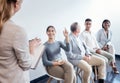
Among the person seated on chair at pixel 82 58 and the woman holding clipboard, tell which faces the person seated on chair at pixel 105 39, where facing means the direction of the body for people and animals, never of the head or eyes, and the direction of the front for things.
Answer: the woman holding clipboard

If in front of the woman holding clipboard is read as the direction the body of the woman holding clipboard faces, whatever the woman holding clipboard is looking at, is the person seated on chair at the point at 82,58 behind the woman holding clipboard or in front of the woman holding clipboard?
in front

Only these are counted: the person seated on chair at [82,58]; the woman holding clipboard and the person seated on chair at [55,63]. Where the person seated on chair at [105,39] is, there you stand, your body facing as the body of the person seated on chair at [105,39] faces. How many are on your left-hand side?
0

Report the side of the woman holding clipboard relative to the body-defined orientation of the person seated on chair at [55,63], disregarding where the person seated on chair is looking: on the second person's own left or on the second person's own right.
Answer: on the second person's own right

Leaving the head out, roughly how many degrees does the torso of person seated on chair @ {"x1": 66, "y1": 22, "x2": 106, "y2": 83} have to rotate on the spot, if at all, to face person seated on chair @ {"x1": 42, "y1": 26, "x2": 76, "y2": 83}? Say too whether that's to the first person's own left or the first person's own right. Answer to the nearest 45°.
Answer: approximately 90° to the first person's own right

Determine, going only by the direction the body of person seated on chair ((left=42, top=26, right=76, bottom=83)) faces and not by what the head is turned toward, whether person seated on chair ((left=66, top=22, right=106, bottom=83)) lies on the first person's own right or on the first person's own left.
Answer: on the first person's own left

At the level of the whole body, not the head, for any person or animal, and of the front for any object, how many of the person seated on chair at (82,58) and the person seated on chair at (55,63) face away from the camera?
0

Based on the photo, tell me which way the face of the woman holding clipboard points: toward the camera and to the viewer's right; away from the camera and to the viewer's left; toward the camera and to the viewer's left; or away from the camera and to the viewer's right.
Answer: away from the camera and to the viewer's right

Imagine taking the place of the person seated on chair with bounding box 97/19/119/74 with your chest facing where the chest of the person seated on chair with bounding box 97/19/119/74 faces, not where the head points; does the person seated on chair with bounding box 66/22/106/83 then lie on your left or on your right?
on your right

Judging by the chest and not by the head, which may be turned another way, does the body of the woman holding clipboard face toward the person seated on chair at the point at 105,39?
yes

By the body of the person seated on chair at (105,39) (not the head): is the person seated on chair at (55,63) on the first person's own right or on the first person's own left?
on the first person's own right

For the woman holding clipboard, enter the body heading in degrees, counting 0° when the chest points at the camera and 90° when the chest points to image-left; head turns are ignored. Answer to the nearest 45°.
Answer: approximately 225°

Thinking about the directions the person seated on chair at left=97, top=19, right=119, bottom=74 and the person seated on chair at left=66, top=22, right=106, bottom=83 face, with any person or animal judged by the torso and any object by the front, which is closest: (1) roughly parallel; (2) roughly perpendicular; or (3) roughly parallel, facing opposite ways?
roughly parallel
